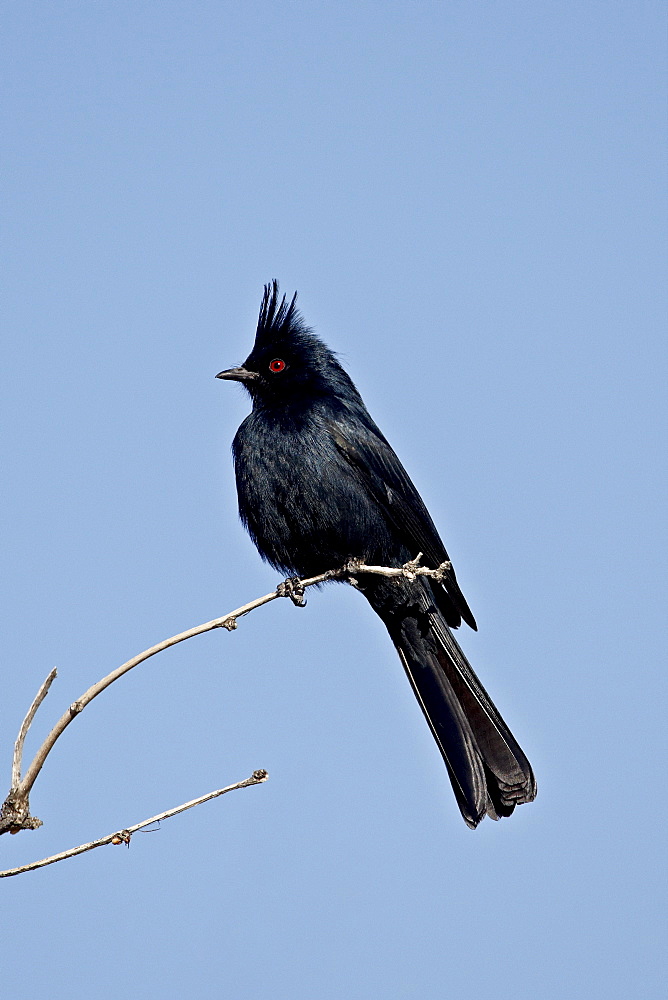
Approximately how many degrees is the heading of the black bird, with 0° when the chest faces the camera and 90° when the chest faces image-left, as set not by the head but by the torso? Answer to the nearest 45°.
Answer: approximately 45°
